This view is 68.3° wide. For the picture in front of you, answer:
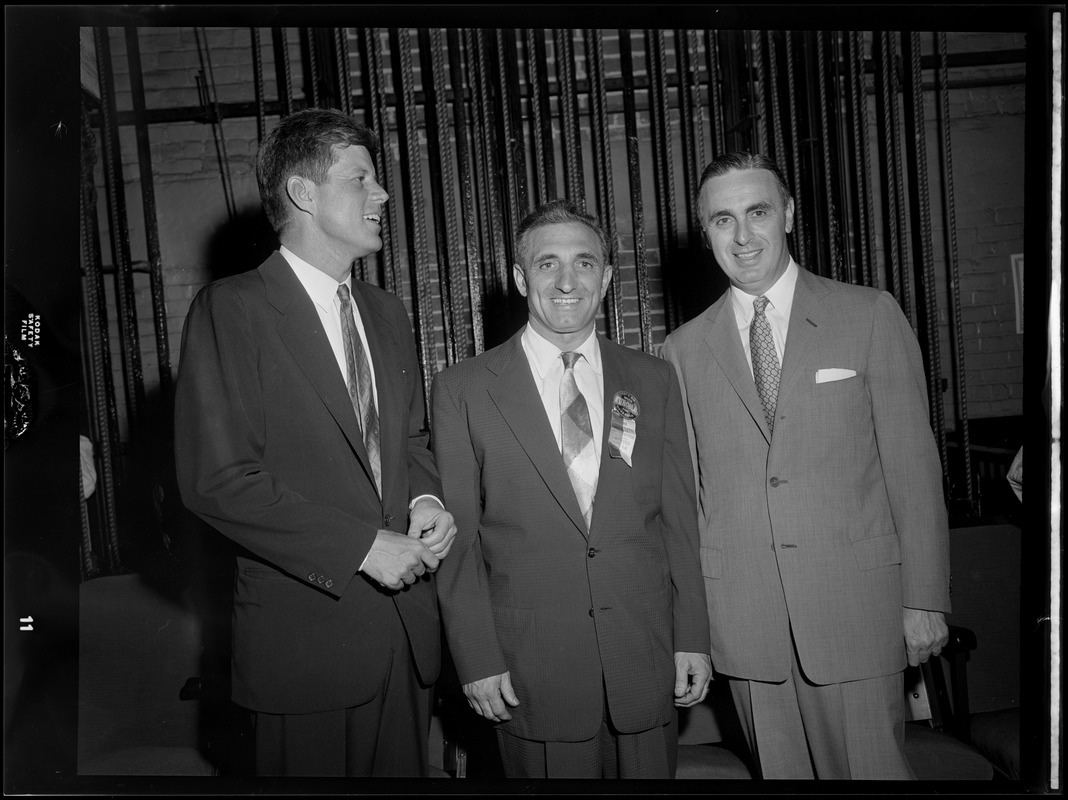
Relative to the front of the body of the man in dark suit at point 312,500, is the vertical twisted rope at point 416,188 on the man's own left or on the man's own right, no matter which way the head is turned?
on the man's own left

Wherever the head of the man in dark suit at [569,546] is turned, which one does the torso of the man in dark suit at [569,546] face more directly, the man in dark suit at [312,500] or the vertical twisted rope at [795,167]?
the man in dark suit

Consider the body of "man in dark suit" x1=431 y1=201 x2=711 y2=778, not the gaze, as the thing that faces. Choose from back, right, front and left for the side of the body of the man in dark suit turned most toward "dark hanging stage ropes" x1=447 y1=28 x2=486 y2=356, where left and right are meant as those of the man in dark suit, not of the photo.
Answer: back

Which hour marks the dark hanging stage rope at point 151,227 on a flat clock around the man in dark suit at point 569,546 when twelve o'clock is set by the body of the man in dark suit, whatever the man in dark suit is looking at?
The dark hanging stage rope is roughly at 4 o'clock from the man in dark suit.

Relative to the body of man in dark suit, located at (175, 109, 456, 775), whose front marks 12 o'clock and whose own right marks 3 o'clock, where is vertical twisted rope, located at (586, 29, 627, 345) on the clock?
The vertical twisted rope is roughly at 9 o'clock from the man in dark suit.

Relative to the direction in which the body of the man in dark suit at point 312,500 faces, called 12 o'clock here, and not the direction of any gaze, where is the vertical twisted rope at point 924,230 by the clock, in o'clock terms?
The vertical twisted rope is roughly at 10 o'clock from the man in dark suit.

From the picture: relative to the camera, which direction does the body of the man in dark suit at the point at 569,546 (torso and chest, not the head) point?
toward the camera

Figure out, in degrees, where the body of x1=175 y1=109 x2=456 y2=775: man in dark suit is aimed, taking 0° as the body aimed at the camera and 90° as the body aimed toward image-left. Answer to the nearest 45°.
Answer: approximately 315°

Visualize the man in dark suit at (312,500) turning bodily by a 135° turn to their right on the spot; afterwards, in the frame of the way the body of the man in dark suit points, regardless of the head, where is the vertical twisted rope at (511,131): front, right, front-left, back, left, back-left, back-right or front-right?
back-right

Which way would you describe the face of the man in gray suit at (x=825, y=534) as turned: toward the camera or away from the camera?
toward the camera

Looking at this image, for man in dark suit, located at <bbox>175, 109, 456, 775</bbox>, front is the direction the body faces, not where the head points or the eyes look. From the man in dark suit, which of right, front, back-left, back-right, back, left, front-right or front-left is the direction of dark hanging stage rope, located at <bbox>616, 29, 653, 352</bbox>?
left

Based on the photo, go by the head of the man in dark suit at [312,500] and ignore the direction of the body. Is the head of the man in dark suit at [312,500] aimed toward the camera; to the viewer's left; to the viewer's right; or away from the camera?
to the viewer's right

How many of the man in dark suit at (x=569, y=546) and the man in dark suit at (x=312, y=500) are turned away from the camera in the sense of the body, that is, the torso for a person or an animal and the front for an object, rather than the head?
0
